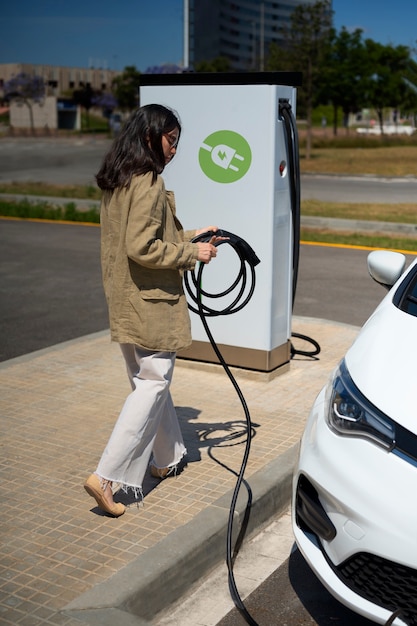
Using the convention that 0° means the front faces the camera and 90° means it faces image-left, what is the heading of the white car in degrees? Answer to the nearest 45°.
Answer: approximately 45°

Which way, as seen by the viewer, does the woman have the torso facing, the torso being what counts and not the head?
to the viewer's right

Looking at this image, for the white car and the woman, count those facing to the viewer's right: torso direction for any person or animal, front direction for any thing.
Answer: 1

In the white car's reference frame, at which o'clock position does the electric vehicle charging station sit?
The electric vehicle charging station is roughly at 4 o'clock from the white car.

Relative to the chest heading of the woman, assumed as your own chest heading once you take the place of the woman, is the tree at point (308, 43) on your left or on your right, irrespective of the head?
on your left

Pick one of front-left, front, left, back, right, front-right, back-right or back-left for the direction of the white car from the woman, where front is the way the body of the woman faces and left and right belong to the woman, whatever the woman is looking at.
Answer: front-right

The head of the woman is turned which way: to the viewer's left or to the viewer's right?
to the viewer's right

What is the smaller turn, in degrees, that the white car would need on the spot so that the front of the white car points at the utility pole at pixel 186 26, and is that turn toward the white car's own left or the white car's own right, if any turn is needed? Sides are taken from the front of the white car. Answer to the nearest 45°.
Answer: approximately 135° to the white car's own right

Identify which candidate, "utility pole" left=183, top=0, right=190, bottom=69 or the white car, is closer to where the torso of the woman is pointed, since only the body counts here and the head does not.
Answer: the white car

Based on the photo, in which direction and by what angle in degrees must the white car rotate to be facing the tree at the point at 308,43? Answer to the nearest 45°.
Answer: approximately 135° to its right

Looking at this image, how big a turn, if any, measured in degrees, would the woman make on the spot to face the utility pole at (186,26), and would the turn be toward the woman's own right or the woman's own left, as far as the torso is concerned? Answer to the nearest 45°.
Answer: approximately 90° to the woman's own left

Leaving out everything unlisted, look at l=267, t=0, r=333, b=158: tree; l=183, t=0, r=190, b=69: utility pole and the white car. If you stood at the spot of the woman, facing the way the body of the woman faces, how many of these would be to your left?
2

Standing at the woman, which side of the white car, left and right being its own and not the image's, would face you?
right
